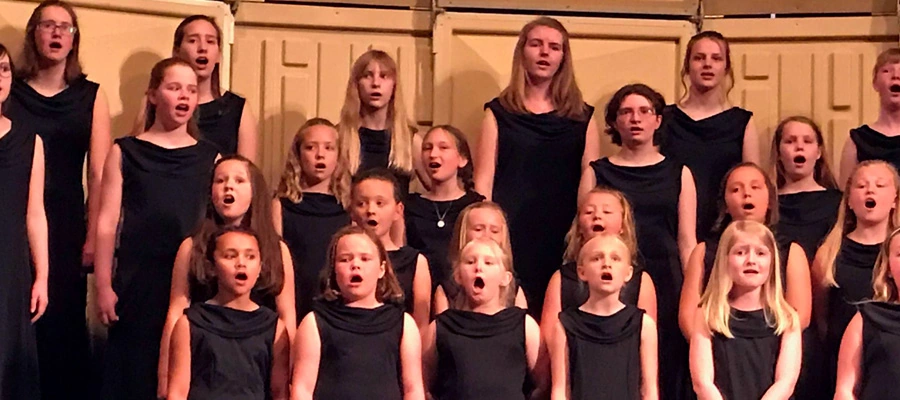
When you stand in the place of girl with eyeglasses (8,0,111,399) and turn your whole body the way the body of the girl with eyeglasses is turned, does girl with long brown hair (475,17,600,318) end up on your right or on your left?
on your left

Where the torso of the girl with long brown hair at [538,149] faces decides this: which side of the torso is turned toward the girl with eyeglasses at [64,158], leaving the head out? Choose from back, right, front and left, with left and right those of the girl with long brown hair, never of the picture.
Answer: right

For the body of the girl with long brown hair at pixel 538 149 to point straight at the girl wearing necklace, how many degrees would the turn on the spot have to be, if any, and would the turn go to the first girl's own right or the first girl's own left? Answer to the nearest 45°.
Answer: approximately 45° to the first girl's own right

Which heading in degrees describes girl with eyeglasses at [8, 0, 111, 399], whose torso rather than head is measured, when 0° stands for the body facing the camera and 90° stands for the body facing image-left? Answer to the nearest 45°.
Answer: approximately 0°

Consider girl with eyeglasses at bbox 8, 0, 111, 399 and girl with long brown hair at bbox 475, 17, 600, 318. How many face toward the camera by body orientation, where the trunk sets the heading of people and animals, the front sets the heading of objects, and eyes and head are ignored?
2
